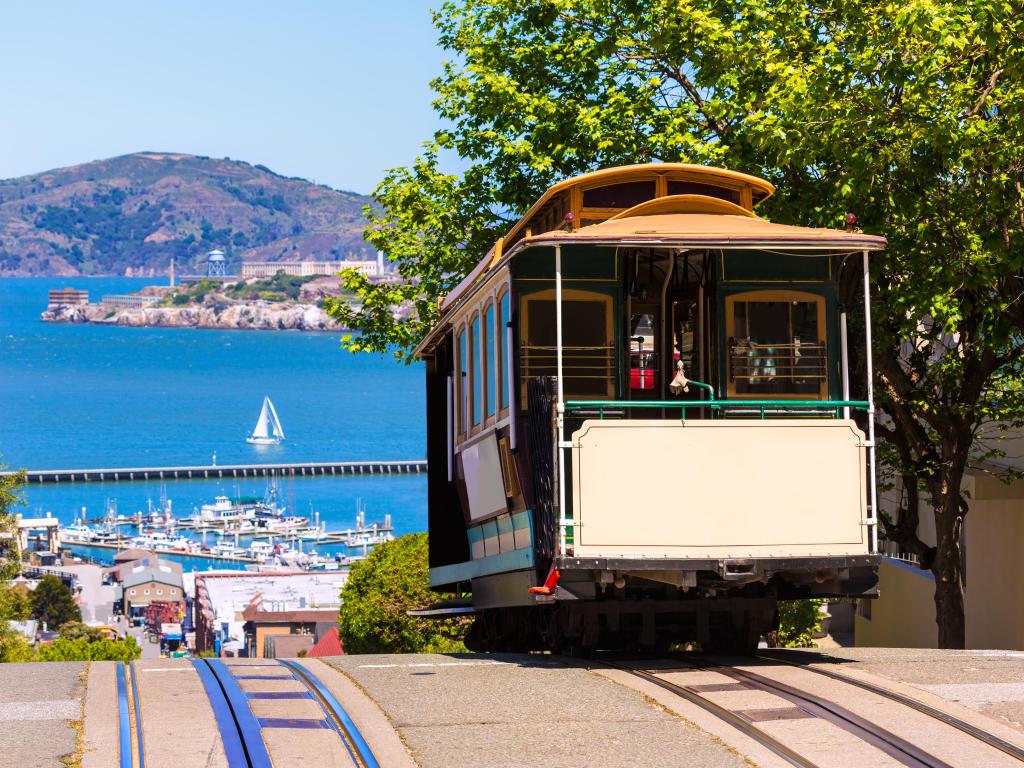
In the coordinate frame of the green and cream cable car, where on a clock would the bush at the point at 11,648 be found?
The bush is roughly at 11 o'clock from the green and cream cable car.

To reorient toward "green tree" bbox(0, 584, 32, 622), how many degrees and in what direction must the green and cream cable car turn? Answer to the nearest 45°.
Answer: approximately 45° to its left

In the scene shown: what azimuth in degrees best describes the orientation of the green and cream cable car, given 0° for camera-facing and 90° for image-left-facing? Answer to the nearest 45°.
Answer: approximately 180°

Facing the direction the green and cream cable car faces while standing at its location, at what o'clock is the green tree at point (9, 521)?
The green tree is roughly at 11 o'clock from the green and cream cable car.

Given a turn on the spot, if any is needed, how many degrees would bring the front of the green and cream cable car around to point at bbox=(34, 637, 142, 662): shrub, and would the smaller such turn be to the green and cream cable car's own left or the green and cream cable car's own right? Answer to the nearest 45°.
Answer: approximately 45° to the green and cream cable car's own left
